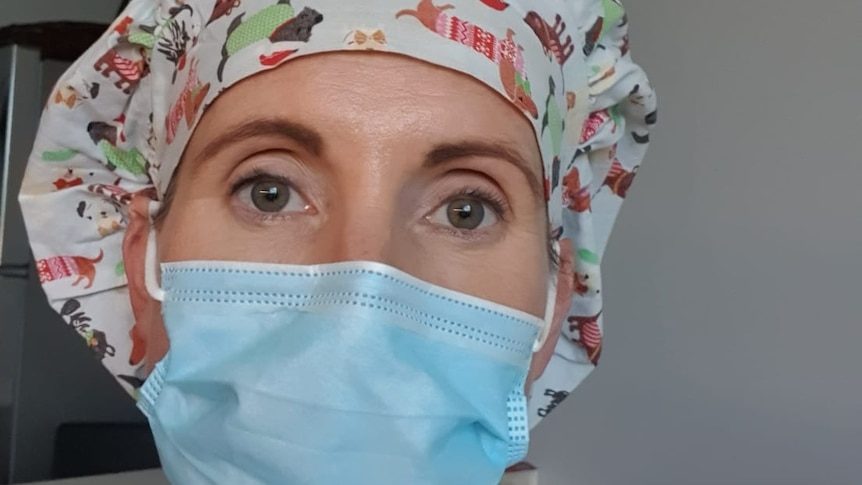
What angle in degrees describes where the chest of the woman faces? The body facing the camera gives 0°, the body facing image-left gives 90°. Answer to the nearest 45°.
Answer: approximately 0°
